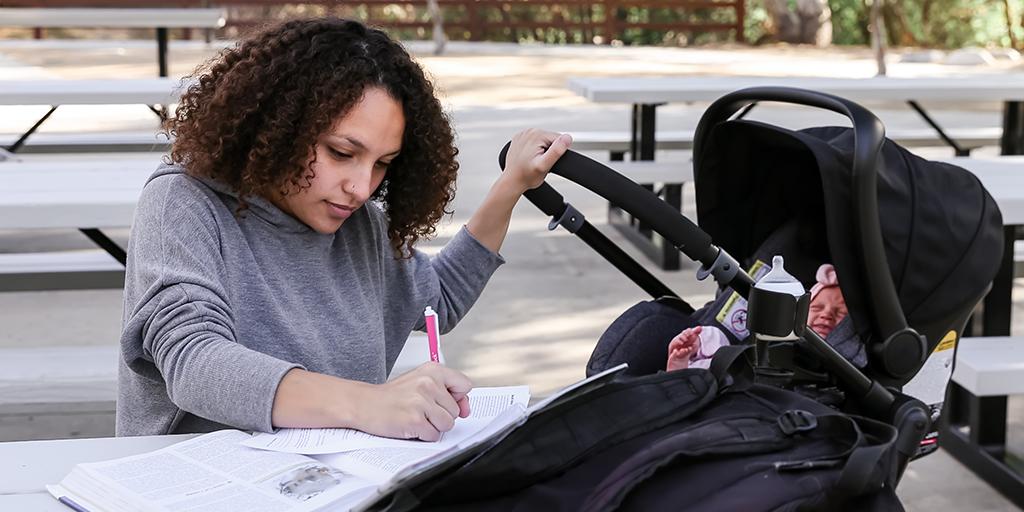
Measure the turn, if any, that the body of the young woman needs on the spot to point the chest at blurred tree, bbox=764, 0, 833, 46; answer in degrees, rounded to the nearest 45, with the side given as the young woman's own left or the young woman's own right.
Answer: approximately 135° to the young woman's own left

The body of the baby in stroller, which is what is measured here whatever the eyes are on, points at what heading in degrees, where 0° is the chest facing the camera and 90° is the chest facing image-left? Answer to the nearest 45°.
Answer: approximately 45°

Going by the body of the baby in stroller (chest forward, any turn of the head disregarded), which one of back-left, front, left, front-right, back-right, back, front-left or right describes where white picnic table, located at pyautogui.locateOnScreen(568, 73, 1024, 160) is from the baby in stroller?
back-right

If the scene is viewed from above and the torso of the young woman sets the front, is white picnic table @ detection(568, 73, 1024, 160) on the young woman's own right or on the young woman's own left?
on the young woman's own left

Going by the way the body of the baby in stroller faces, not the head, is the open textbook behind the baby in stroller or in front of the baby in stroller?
in front

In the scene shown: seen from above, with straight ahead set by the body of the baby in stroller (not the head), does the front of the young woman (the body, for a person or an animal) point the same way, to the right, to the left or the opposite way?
to the left

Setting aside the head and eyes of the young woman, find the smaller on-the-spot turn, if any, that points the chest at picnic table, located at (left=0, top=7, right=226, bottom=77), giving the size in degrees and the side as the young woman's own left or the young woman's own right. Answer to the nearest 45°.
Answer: approximately 135° to the young woman's own left

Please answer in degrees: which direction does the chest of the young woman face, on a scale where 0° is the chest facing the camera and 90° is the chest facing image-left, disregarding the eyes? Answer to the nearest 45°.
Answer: approximately 315°

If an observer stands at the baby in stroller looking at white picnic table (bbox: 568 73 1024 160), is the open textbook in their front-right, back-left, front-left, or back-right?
back-left

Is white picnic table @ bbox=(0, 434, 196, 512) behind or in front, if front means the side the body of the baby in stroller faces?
in front

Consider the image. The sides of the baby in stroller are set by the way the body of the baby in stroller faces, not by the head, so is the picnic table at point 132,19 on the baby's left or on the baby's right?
on the baby's right
